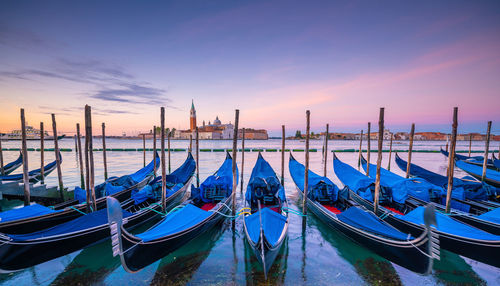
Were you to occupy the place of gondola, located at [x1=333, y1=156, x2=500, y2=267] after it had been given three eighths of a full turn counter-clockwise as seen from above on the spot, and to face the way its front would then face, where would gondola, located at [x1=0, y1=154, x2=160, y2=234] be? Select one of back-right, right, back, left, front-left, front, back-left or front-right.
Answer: back-left

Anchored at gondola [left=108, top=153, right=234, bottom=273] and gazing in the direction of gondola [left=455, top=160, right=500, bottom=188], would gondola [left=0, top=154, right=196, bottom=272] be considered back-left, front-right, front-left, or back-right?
back-left

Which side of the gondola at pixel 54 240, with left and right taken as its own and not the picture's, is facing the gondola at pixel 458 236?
left

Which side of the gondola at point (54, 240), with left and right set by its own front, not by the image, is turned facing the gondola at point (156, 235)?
left

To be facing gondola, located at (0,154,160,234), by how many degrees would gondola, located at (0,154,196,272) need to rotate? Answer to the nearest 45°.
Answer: approximately 135° to its right

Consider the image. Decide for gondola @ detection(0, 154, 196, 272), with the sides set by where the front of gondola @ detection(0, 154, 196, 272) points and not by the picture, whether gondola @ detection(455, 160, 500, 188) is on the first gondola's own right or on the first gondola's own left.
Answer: on the first gondola's own left

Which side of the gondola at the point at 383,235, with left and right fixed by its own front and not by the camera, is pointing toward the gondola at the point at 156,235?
right
